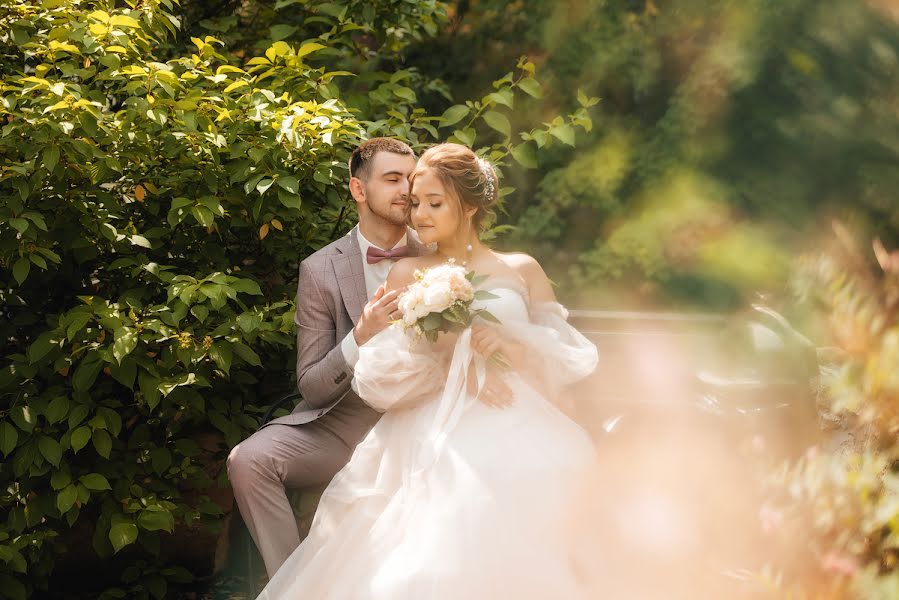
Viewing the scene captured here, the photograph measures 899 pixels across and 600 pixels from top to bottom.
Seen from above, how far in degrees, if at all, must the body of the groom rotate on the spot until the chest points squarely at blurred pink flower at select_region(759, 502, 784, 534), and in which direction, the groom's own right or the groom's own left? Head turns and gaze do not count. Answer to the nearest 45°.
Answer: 0° — they already face it

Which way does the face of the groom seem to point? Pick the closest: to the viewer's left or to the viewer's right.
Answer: to the viewer's right

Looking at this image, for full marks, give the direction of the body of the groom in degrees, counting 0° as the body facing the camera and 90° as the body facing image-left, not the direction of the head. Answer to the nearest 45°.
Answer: approximately 315°

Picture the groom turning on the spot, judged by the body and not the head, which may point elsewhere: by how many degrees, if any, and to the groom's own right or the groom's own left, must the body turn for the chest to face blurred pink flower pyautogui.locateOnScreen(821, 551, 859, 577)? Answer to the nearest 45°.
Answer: approximately 45° to the groom's own right

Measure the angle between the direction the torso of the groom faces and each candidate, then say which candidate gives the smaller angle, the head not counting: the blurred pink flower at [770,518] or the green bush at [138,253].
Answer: the blurred pink flower

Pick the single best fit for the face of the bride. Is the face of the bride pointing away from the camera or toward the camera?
toward the camera

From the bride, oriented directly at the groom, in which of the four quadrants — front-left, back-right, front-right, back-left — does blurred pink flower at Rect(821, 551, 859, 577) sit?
back-left

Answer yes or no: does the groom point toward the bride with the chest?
yes
